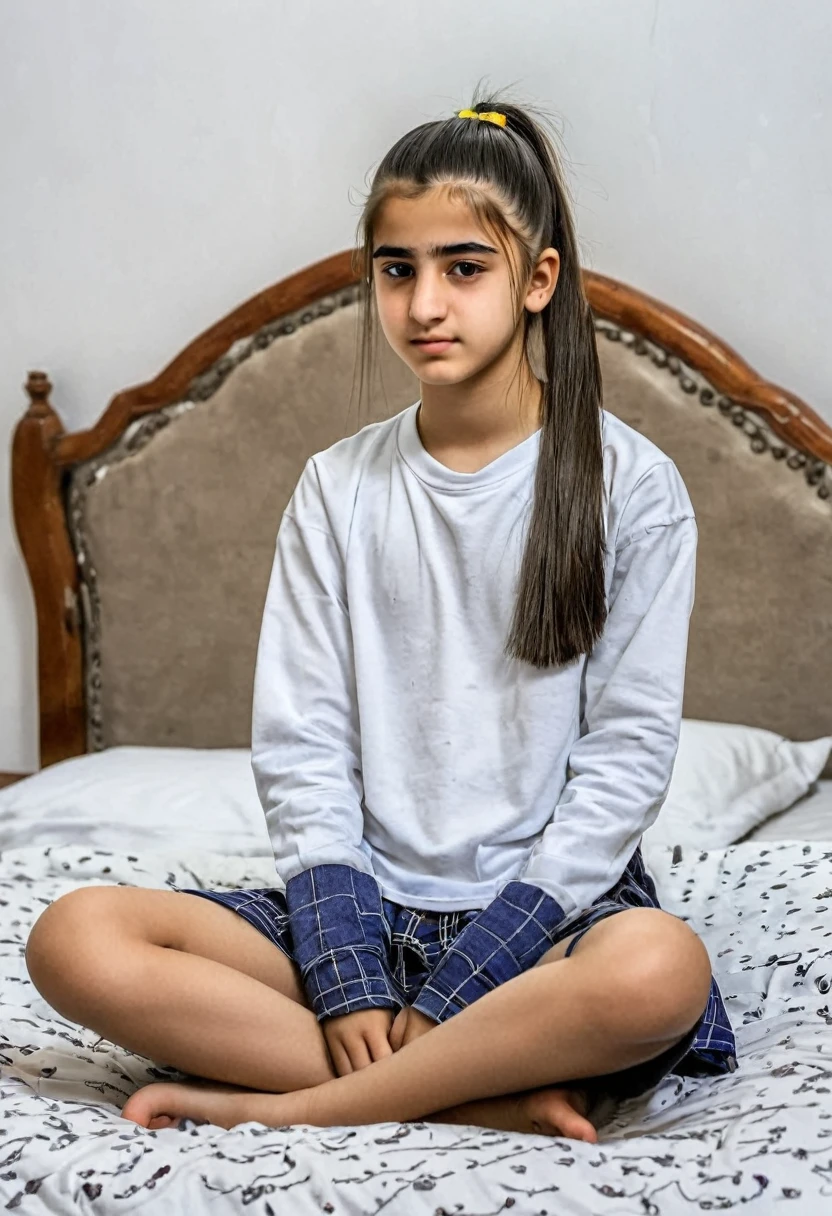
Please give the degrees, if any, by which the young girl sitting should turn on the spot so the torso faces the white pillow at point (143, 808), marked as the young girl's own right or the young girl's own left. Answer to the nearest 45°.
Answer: approximately 135° to the young girl's own right

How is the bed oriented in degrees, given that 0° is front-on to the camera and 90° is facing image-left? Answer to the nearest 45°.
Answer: approximately 0°
